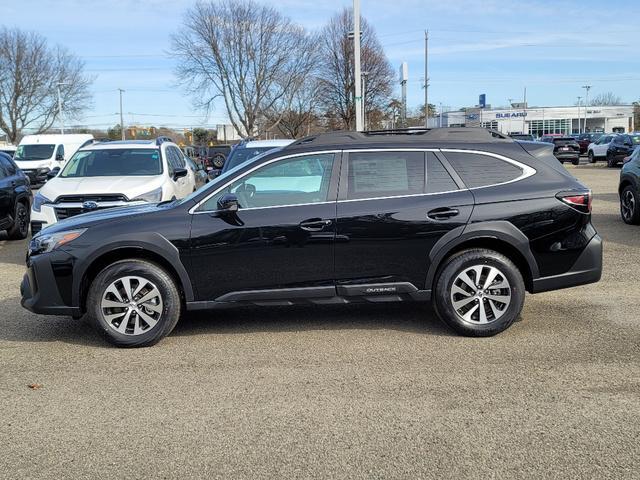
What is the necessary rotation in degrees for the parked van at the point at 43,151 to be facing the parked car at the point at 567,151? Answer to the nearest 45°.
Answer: approximately 135° to its left

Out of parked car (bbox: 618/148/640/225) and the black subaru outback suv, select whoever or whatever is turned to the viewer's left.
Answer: the black subaru outback suv

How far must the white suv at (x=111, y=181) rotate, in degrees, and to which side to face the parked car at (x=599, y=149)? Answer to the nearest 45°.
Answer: approximately 180°

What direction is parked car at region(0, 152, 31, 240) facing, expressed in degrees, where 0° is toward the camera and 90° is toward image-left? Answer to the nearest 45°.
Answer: approximately 45°

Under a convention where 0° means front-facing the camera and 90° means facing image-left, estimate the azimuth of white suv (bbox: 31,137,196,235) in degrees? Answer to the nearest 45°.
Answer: approximately 45°

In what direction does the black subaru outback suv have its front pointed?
to the viewer's left

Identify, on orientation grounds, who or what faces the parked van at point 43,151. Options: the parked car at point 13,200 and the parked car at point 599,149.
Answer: the parked car at point 599,149

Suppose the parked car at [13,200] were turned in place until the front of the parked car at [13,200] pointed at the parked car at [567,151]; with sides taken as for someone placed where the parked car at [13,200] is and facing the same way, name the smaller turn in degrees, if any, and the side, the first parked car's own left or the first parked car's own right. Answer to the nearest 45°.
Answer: approximately 180°

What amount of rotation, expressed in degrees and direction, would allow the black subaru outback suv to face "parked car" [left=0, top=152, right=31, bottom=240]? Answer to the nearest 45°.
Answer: approximately 45° to its right

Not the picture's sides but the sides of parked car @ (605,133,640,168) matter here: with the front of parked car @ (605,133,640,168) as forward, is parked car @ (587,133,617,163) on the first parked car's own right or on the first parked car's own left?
on the first parked car's own right
